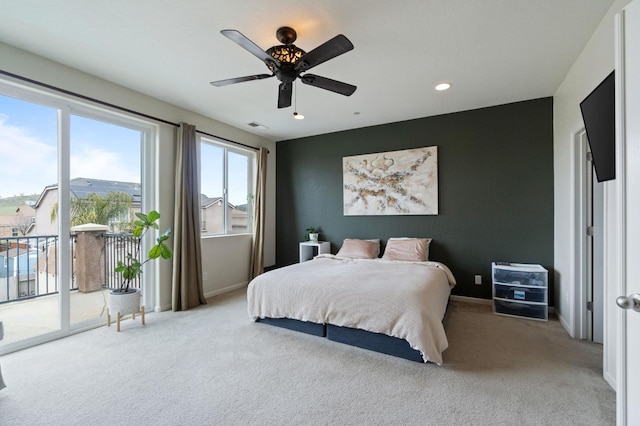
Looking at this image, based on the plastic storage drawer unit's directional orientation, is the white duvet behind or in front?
in front

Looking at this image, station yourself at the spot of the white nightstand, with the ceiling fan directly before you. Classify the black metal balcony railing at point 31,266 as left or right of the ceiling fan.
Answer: right

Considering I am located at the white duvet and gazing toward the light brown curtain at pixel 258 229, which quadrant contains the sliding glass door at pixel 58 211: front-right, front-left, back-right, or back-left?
front-left

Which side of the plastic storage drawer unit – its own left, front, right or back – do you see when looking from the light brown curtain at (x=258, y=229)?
right

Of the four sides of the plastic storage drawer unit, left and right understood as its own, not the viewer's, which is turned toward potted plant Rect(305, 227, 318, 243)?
right

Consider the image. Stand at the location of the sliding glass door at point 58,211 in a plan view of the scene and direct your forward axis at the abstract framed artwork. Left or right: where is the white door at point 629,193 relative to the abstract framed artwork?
right

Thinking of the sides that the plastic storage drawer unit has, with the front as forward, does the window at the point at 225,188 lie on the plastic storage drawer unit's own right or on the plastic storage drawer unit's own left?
on the plastic storage drawer unit's own right

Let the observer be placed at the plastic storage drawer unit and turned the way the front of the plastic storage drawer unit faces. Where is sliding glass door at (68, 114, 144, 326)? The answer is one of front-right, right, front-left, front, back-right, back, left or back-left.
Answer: front-right

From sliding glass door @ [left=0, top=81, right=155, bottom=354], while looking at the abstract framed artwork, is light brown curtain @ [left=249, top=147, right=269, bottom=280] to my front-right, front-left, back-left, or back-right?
front-left

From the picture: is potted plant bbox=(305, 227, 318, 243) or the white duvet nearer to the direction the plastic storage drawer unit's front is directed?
the white duvet

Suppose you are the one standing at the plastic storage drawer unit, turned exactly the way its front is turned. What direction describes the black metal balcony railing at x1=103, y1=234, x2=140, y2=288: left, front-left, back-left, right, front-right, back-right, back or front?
front-right

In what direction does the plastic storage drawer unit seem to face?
toward the camera

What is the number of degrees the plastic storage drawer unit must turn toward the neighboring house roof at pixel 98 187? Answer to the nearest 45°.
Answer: approximately 45° to its right
